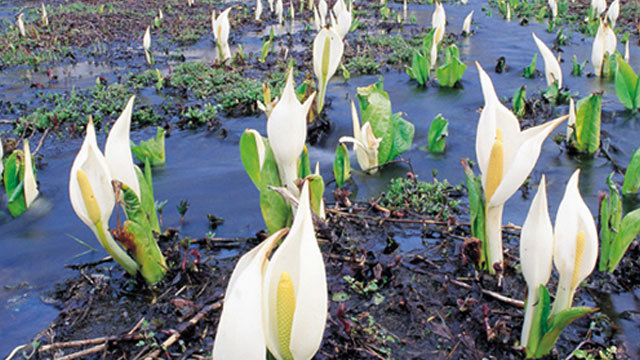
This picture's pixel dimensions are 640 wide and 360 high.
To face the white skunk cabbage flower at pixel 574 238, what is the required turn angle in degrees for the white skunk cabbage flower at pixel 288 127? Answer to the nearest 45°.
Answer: approximately 135° to its right

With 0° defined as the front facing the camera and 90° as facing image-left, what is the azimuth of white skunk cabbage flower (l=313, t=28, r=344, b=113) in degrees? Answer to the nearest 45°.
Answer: approximately 0°

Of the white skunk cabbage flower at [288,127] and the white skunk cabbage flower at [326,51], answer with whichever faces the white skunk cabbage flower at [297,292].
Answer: the white skunk cabbage flower at [326,51]

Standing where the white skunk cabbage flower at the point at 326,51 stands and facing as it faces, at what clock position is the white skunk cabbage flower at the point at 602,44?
the white skunk cabbage flower at the point at 602,44 is roughly at 8 o'clock from the white skunk cabbage flower at the point at 326,51.

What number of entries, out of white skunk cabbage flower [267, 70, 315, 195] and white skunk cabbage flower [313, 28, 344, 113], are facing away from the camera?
1

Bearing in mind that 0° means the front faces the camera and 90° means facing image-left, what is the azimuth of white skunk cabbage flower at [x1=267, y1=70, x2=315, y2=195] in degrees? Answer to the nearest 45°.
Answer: approximately 180°

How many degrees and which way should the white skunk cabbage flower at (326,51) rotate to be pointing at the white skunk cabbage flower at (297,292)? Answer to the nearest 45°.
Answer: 0° — it already faces it
